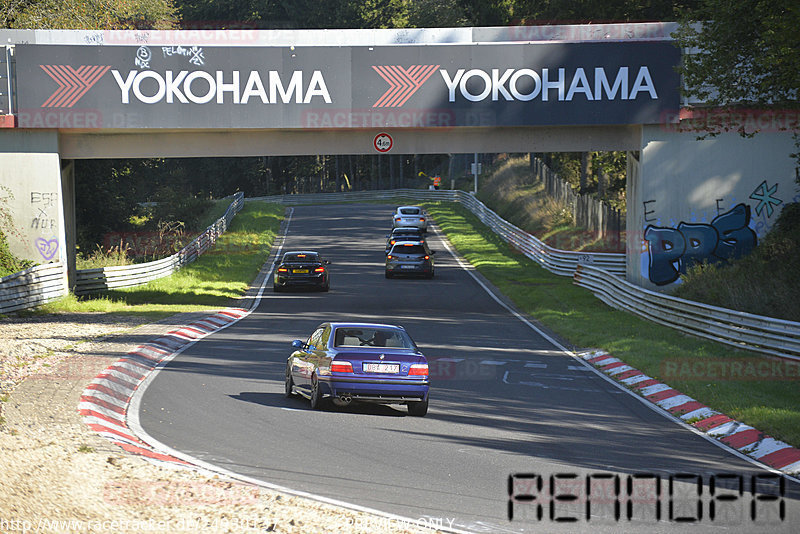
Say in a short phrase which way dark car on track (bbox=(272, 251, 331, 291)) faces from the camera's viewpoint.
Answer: facing away from the viewer

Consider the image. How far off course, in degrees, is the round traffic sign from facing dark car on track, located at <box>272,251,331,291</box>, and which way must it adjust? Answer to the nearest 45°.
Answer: approximately 135° to its right

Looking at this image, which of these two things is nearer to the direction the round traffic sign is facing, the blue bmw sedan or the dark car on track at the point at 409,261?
the blue bmw sedan

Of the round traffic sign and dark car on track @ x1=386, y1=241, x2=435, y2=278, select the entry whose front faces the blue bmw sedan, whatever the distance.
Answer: the round traffic sign

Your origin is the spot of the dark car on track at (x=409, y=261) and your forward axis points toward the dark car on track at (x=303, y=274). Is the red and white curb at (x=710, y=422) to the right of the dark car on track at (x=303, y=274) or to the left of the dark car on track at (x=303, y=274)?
left

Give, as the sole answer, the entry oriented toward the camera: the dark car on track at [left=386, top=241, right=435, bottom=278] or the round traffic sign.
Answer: the round traffic sign

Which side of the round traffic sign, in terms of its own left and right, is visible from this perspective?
front

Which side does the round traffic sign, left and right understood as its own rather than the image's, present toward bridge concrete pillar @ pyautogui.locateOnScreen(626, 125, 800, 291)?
left

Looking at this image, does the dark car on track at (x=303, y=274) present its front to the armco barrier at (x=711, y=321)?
no

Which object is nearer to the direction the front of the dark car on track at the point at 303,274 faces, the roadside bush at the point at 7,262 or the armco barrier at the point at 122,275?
the armco barrier

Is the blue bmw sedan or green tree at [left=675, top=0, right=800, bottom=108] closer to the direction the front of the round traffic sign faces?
the blue bmw sedan

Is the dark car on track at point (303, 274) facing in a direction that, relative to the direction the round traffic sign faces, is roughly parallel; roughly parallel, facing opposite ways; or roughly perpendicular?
roughly parallel, facing opposite ways

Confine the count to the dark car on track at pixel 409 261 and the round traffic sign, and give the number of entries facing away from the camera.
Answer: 1

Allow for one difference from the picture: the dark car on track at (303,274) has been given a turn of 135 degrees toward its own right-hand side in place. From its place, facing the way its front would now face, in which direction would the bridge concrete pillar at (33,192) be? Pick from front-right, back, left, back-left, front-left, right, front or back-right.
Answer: right

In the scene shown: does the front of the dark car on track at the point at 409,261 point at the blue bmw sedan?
no

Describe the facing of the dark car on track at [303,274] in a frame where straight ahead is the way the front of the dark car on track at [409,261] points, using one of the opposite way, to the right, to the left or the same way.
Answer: the same way

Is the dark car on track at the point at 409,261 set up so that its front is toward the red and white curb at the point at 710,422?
no

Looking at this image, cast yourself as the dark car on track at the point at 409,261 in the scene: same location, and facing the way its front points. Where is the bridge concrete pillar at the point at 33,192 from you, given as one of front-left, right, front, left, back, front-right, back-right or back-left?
back-left

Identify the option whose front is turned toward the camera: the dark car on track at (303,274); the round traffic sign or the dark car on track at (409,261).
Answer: the round traffic sign

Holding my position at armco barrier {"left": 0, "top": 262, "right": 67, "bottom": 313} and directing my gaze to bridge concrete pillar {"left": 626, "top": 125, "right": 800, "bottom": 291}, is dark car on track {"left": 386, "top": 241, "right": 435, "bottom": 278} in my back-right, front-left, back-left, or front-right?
front-left

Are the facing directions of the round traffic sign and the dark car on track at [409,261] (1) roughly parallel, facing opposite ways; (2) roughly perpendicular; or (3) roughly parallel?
roughly parallel, facing opposite ways

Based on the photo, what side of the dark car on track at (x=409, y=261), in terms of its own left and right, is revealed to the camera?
back
